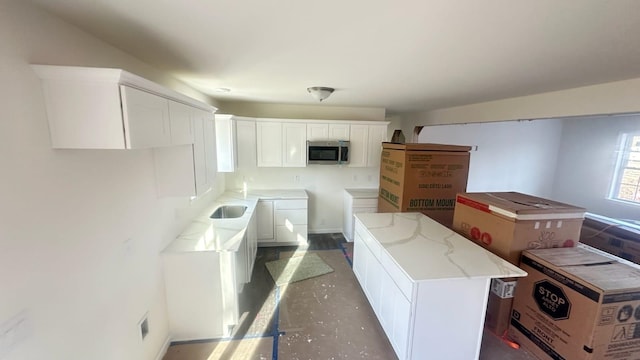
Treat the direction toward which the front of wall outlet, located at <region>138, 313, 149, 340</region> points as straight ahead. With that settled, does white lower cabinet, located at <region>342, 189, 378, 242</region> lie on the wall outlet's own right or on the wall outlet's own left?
on the wall outlet's own left

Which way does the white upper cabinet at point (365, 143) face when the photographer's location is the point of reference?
facing the viewer

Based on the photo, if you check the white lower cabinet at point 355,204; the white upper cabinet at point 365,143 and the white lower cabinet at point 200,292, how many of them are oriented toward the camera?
2

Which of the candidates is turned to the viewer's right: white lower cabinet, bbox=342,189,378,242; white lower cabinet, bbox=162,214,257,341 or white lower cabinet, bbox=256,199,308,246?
white lower cabinet, bbox=162,214,257,341

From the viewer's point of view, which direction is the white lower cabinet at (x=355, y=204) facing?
toward the camera

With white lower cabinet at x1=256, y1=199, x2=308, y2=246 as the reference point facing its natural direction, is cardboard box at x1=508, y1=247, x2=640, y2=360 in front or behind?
in front

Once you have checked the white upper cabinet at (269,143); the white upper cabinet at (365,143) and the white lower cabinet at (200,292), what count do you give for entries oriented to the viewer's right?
1

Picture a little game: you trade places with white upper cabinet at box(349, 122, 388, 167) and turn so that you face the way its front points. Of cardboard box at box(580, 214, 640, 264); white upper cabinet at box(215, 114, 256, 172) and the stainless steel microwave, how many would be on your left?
1

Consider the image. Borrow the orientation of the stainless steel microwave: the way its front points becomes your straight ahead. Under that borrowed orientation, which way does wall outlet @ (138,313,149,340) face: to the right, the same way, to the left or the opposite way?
to the left

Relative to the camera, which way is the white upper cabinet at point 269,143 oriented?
toward the camera

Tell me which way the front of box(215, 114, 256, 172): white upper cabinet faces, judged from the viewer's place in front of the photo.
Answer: facing the viewer and to the right of the viewer

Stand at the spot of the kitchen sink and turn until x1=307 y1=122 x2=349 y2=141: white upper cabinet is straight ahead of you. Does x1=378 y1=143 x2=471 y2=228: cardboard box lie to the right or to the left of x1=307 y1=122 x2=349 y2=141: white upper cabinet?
right

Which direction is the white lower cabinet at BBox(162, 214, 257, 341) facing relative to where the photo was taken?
to the viewer's right

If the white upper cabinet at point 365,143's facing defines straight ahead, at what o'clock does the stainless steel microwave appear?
The stainless steel microwave is roughly at 2 o'clock from the white upper cabinet.

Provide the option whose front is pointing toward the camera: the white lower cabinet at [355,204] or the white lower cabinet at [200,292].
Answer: the white lower cabinet at [355,204]

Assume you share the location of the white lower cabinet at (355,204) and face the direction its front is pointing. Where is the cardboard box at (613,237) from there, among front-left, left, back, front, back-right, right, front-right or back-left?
left

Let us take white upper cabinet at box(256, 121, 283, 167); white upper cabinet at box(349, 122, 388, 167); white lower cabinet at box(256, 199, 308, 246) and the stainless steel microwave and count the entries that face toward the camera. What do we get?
4

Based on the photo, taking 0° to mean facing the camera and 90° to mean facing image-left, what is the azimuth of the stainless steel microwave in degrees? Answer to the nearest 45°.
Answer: approximately 0°
